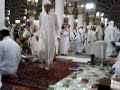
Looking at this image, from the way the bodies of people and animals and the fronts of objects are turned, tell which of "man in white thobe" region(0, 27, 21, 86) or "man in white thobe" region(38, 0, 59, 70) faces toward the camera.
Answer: "man in white thobe" region(38, 0, 59, 70)

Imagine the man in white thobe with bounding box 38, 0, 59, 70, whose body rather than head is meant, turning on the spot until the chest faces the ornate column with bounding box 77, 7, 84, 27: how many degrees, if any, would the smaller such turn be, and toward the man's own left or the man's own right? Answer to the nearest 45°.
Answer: approximately 180°

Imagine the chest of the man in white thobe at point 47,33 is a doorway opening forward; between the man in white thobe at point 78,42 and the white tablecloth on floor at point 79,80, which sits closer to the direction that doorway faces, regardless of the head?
the white tablecloth on floor

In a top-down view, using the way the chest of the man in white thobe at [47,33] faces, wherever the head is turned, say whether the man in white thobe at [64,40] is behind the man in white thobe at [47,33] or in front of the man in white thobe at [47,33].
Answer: behind

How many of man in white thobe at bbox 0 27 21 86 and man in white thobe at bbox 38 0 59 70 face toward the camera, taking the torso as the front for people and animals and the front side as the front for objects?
1

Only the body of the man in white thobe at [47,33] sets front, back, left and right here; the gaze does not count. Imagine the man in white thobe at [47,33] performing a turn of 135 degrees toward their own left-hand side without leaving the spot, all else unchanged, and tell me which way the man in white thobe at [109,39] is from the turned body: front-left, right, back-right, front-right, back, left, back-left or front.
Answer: front

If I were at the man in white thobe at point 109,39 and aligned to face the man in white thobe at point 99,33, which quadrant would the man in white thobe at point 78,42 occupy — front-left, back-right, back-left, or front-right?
front-left

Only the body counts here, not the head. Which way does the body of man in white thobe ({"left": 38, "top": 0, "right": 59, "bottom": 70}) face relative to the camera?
toward the camera
